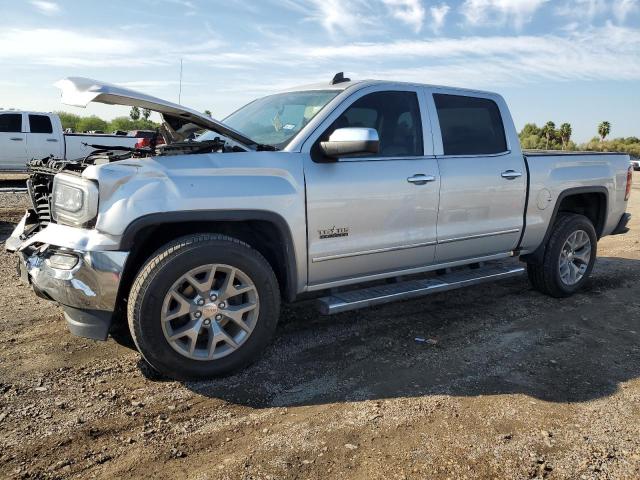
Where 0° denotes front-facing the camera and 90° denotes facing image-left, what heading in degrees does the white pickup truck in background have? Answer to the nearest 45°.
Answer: approximately 90°

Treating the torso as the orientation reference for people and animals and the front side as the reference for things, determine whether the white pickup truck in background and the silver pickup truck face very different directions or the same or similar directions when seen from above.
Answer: same or similar directions

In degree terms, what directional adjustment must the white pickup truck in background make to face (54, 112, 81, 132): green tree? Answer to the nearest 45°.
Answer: approximately 90° to its right

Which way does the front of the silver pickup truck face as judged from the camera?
facing the viewer and to the left of the viewer

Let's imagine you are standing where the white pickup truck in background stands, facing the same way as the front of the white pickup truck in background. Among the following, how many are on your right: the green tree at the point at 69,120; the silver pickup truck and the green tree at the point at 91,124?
2

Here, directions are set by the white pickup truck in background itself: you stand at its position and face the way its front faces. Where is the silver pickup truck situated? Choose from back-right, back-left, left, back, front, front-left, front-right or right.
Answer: left

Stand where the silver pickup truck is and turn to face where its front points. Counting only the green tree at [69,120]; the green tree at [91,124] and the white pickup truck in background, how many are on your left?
0

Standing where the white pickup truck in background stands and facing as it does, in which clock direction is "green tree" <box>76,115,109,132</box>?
The green tree is roughly at 3 o'clock from the white pickup truck in background.

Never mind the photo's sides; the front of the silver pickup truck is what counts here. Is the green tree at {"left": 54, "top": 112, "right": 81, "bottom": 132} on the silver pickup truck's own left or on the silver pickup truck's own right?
on the silver pickup truck's own right

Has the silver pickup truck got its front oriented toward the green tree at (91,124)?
no
